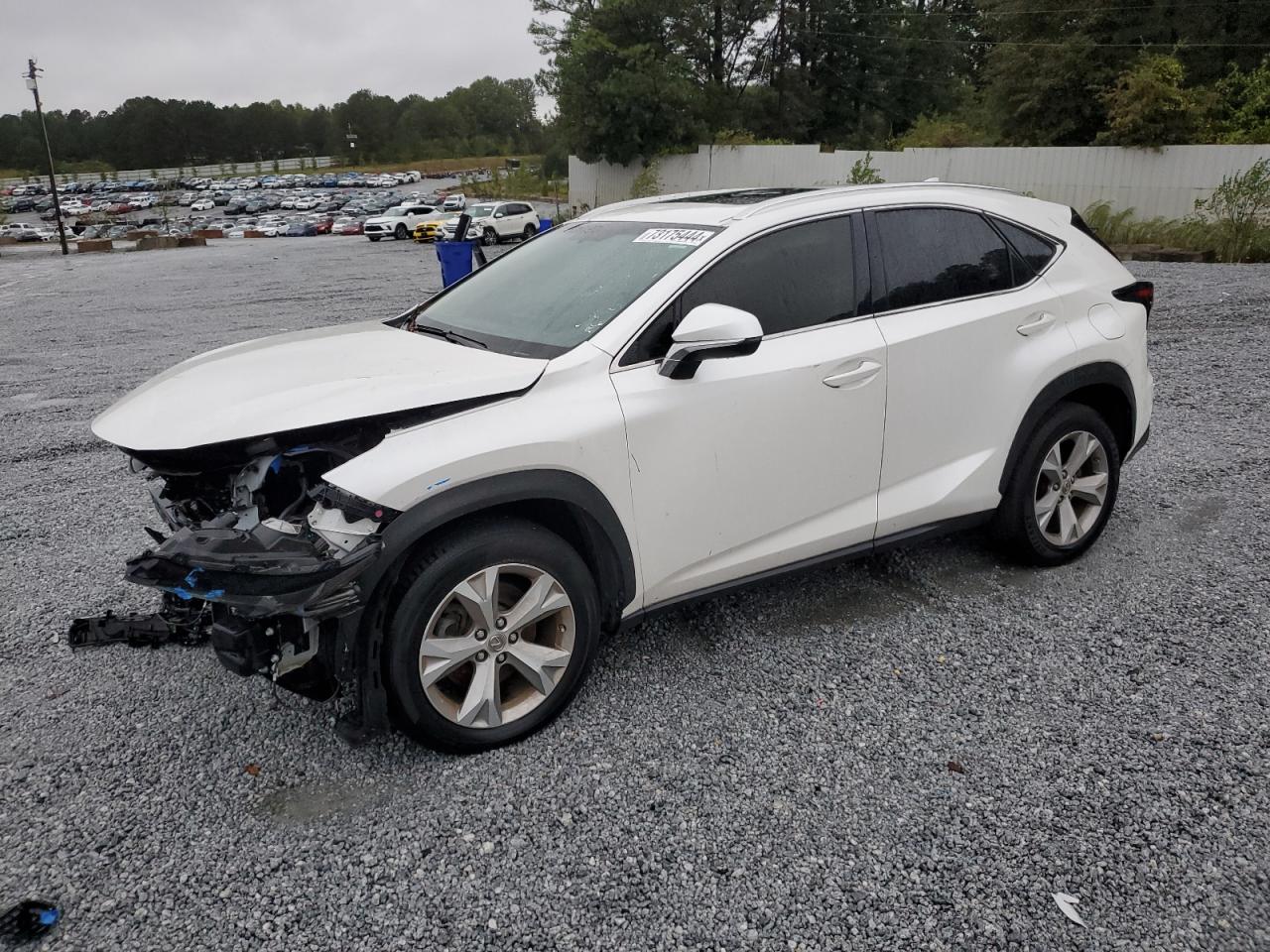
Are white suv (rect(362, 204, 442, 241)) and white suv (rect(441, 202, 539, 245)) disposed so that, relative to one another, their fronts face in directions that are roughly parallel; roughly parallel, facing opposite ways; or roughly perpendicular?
roughly parallel

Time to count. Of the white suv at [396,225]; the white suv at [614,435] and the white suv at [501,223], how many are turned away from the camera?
0

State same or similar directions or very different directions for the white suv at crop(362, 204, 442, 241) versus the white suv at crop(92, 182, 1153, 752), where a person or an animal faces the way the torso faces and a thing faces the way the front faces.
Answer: same or similar directions

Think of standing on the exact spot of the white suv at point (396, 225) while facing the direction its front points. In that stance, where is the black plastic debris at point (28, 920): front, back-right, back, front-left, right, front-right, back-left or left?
front-left

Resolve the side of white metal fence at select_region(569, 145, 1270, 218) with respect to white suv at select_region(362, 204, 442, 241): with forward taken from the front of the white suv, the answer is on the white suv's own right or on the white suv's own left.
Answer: on the white suv's own left

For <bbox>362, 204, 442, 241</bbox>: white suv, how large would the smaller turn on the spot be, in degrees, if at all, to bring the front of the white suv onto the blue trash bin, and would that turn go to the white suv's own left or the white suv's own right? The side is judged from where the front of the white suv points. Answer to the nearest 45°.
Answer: approximately 45° to the white suv's own left

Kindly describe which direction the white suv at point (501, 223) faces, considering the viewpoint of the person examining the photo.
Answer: facing the viewer and to the left of the viewer

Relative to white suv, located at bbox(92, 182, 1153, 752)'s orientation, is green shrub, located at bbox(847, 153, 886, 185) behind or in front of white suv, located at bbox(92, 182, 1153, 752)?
behind

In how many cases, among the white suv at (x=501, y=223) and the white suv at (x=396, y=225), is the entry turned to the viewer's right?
0

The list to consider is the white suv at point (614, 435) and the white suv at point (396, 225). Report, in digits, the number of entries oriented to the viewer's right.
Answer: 0

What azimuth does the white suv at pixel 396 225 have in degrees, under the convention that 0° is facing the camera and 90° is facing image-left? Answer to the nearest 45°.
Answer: approximately 45°

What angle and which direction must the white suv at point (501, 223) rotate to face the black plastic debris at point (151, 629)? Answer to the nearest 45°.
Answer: approximately 45° to its left

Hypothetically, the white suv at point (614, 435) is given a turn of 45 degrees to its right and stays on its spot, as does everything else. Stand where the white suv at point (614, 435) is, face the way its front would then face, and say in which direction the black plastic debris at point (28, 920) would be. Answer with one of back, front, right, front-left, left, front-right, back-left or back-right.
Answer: front-left
